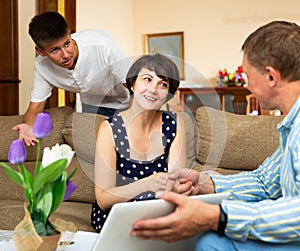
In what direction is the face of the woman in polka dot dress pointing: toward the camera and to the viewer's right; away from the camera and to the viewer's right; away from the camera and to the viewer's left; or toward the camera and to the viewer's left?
toward the camera and to the viewer's right

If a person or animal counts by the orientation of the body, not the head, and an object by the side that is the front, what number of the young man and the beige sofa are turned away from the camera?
0

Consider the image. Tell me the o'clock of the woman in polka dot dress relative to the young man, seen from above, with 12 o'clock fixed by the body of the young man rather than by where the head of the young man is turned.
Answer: The woman in polka dot dress is roughly at 10 o'clock from the young man.

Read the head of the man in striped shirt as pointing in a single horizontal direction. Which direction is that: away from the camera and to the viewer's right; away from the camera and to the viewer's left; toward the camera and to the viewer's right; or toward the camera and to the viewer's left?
away from the camera and to the viewer's left

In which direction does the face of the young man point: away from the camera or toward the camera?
toward the camera

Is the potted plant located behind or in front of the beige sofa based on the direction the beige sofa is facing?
in front

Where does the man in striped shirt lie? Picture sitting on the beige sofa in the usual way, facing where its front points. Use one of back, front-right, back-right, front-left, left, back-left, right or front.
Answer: front

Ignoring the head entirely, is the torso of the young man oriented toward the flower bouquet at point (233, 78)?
no

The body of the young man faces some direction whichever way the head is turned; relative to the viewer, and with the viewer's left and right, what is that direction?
facing the viewer and to the left of the viewer

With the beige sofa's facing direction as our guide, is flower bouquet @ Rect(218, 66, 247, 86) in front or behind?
behind

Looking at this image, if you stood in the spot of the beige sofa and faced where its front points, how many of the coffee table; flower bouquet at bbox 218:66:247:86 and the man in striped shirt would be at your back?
1

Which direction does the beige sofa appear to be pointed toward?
toward the camera

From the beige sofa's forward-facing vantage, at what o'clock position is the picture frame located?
The picture frame is roughly at 6 o'clock from the beige sofa.
